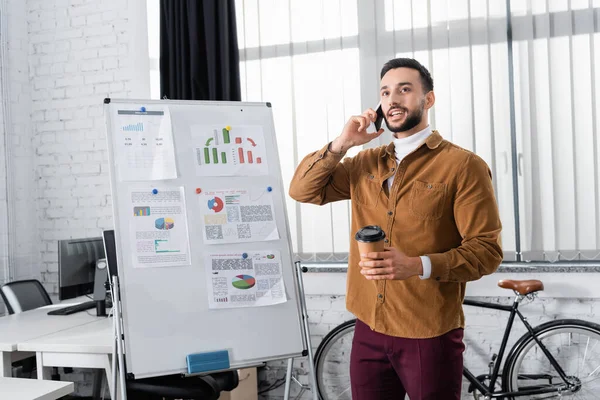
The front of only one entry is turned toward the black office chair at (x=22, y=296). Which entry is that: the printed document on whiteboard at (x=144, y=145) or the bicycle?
the bicycle

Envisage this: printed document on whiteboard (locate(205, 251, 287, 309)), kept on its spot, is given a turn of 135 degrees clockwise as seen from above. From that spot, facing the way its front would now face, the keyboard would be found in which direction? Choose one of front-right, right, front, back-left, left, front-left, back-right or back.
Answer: front

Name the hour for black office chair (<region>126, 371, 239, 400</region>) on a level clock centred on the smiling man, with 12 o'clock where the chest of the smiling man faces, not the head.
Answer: The black office chair is roughly at 2 o'clock from the smiling man.

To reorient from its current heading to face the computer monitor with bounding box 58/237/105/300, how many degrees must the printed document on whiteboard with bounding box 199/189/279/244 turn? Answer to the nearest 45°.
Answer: approximately 135° to its right

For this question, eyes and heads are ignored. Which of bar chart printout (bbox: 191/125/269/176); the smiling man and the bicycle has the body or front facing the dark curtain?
the bicycle

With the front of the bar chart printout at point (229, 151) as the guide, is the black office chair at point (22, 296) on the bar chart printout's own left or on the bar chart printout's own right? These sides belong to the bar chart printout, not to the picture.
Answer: on the bar chart printout's own right

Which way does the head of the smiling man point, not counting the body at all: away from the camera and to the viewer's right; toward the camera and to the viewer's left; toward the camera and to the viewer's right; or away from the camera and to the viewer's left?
toward the camera and to the viewer's left

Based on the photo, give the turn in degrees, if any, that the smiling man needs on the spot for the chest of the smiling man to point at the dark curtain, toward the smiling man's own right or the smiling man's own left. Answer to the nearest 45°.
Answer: approximately 90° to the smiling man's own right

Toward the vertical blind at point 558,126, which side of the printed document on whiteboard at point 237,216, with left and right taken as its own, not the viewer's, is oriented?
left

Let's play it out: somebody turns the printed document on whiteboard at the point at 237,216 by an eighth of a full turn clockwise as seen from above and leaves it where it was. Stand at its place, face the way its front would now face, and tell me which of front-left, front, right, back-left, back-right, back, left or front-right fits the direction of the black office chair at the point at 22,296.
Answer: right

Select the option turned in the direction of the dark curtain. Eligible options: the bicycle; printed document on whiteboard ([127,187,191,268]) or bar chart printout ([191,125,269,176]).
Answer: the bicycle

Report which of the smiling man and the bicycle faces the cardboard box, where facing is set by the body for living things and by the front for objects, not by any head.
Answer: the bicycle
